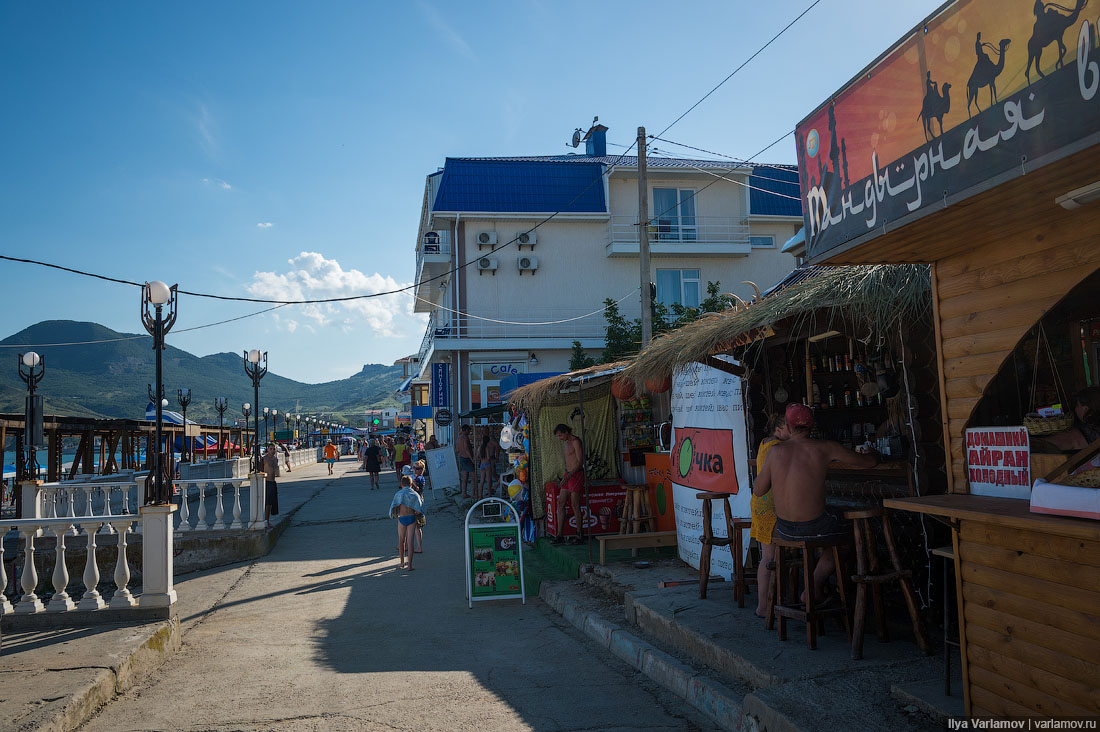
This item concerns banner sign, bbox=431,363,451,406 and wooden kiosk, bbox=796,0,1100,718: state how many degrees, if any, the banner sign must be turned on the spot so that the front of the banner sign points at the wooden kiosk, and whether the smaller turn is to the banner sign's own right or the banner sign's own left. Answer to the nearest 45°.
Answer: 0° — it already faces it

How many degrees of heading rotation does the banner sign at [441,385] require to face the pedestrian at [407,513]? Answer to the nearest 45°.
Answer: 0° — it already faces them

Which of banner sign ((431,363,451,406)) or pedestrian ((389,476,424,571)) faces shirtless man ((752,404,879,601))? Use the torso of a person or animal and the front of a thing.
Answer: the banner sign

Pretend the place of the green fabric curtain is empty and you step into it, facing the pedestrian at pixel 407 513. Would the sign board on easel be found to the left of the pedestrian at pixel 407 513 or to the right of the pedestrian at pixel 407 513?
left
